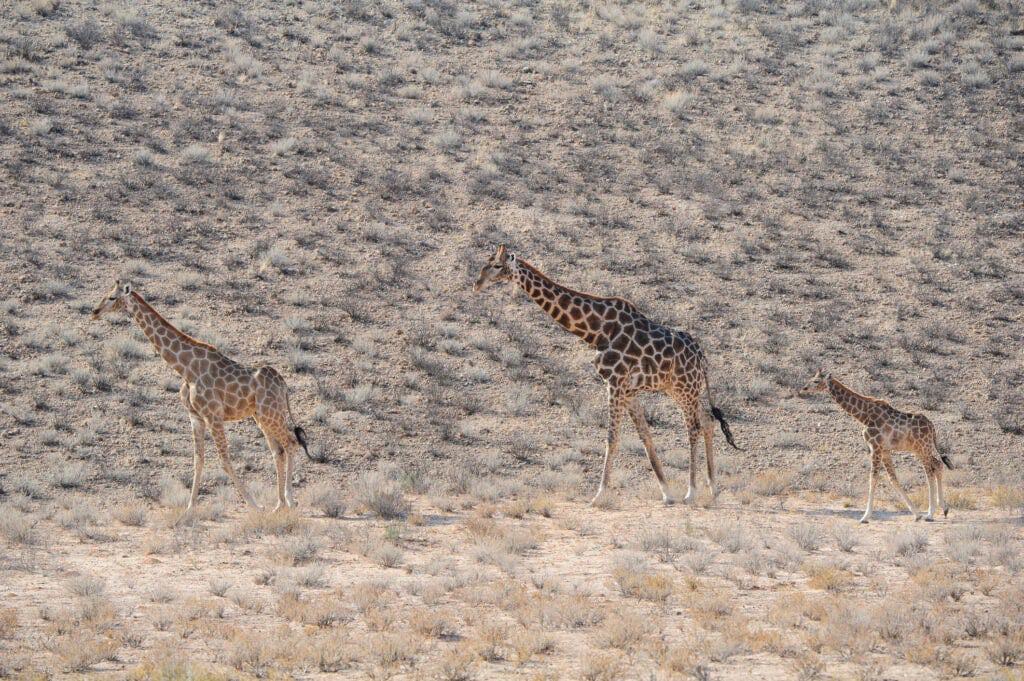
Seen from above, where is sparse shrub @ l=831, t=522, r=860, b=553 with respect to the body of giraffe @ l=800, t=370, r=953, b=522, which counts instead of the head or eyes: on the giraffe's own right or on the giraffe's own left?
on the giraffe's own left

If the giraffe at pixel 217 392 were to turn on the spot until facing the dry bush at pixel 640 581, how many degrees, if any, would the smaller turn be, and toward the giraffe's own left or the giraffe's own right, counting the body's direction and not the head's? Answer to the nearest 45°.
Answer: approximately 135° to the giraffe's own left

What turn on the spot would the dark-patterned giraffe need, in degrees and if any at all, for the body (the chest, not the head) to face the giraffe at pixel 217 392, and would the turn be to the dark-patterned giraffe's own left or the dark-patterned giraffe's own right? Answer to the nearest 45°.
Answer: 0° — it already faces it

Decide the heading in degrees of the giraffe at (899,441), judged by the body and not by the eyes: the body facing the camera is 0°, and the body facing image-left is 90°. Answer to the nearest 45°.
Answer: approximately 90°

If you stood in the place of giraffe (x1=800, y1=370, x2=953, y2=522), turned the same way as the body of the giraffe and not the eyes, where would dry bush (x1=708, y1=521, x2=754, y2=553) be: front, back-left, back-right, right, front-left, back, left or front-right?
front-left

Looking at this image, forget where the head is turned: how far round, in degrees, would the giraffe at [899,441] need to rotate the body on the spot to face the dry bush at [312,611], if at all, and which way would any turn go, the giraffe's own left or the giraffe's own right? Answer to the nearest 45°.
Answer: approximately 45° to the giraffe's own left

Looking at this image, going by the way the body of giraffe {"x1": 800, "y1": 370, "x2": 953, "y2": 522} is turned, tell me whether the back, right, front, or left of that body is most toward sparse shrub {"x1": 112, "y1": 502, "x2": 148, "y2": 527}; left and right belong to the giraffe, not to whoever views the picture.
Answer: front

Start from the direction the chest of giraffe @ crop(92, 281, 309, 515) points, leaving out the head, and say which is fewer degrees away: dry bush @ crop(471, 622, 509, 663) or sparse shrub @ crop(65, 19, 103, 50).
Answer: the sparse shrub

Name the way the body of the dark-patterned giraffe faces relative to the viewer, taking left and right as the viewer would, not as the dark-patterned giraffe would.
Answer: facing to the left of the viewer

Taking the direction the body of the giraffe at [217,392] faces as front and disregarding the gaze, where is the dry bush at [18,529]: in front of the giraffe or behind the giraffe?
in front

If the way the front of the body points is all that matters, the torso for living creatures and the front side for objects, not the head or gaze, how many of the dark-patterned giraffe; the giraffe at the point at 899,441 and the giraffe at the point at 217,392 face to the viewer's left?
3

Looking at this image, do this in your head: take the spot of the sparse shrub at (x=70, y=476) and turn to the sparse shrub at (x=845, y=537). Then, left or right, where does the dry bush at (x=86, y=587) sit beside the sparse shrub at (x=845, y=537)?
right

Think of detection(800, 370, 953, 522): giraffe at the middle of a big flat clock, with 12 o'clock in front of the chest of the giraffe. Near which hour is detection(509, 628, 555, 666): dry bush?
The dry bush is roughly at 10 o'clock from the giraffe.

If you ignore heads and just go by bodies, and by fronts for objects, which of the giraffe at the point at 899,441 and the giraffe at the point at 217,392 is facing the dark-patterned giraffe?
the giraffe at the point at 899,441

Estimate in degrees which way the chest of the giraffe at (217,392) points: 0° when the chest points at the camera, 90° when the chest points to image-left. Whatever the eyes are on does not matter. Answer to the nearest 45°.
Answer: approximately 90°
